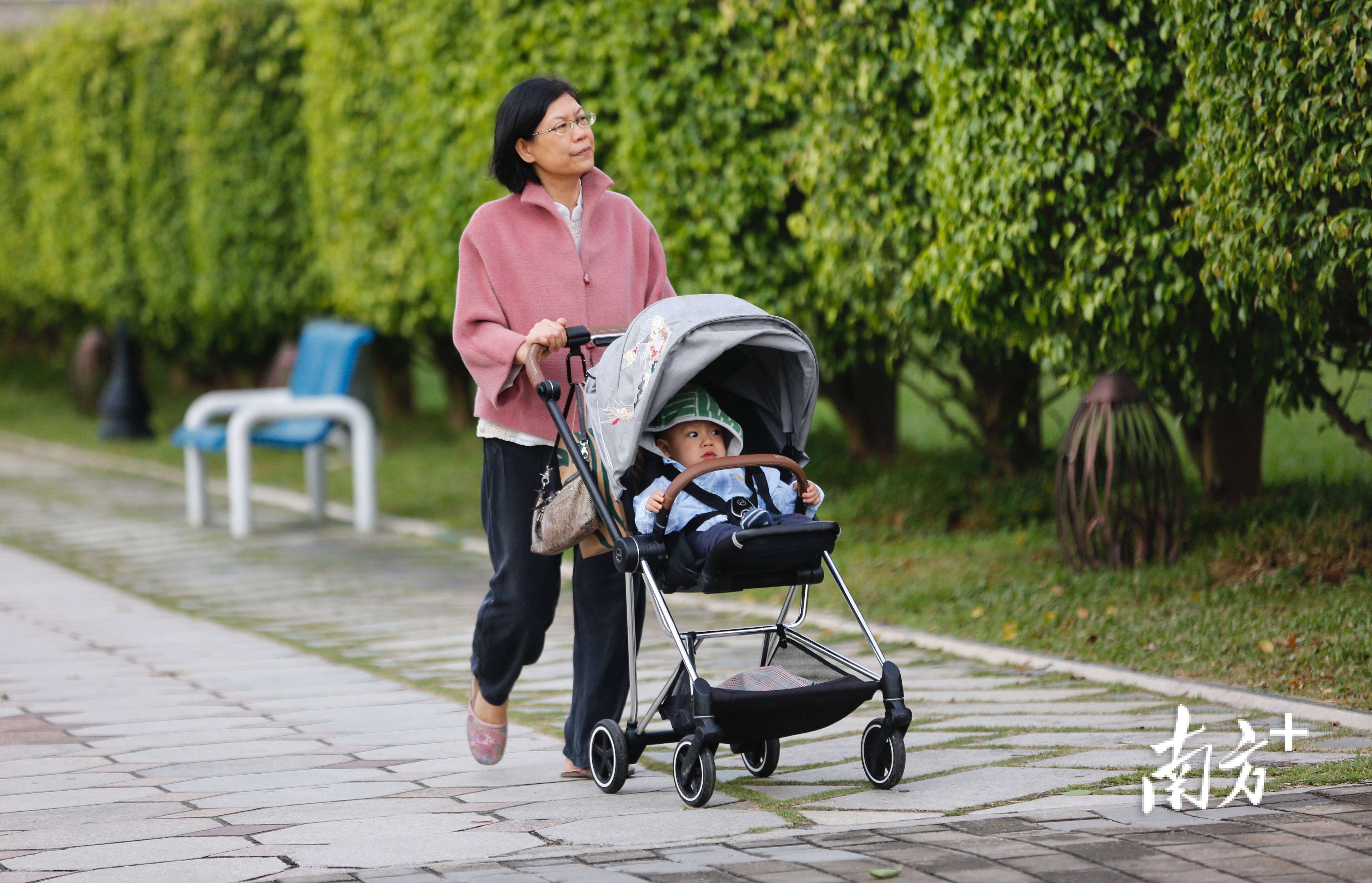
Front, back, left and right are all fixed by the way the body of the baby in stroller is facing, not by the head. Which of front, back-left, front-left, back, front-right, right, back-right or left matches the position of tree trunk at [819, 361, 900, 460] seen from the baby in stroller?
back-left

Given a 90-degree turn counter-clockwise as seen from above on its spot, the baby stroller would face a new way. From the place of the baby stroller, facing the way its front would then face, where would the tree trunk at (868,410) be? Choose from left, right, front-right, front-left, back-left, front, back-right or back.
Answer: front-left

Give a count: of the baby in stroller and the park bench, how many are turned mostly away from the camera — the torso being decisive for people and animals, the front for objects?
0

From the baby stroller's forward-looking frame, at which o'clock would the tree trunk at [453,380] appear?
The tree trunk is roughly at 7 o'clock from the baby stroller.

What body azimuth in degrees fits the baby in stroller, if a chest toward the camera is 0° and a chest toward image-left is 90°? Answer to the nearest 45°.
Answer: approximately 315°

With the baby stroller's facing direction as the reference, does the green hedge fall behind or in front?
behind

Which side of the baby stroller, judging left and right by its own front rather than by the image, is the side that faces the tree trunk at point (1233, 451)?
left

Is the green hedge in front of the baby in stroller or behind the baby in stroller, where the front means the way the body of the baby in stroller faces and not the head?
behind

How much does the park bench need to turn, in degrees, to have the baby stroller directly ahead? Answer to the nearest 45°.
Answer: approximately 45° to its left
